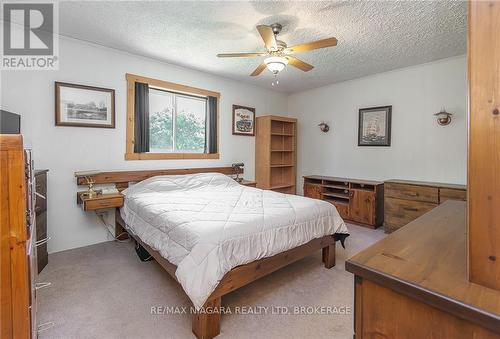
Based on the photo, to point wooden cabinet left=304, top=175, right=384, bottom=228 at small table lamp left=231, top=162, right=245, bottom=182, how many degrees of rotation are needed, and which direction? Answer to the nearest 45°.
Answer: approximately 45° to its right

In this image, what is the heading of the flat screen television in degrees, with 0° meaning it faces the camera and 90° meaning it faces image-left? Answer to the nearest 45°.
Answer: approximately 315°

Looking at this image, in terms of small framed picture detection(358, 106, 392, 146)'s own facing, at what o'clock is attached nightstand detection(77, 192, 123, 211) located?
The attached nightstand is roughly at 12 o'clock from the small framed picture.

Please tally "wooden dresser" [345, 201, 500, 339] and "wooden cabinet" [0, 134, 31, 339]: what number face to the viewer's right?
1

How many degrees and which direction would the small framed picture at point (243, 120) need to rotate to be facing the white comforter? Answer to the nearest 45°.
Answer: approximately 45° to its right

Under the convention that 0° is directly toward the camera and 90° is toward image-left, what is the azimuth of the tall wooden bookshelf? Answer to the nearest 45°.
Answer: approximately 315°

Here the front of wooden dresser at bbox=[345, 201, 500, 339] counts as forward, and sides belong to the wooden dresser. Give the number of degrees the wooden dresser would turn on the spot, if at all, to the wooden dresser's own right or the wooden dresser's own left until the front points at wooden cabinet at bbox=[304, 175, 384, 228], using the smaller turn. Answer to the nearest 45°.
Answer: approximately 45° to the wooden dresser's own right

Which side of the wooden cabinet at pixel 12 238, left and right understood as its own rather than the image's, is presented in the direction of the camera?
right

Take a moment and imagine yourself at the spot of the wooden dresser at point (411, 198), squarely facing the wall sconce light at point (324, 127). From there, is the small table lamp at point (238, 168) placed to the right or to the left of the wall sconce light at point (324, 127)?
left

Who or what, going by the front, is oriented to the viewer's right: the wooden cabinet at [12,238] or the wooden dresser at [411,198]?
the wooden cabinet
